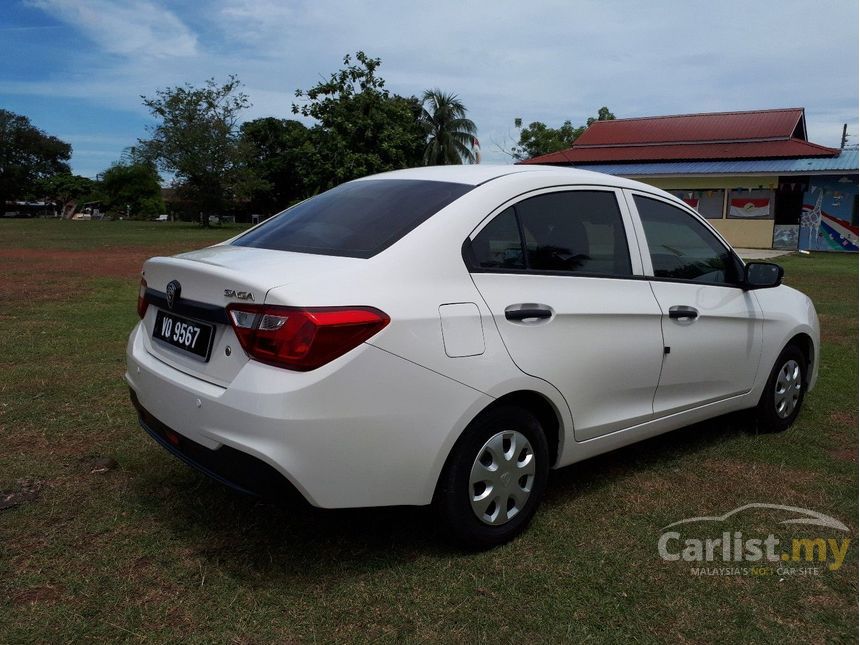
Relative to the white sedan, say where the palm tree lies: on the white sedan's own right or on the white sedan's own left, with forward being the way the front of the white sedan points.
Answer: on the white sedan's own left

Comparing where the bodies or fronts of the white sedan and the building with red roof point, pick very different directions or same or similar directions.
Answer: very different directions

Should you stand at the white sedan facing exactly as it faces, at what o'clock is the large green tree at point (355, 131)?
The large green tree is roughly at 10 o'clock from the white sedan.

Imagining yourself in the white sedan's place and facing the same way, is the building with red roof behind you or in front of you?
in front

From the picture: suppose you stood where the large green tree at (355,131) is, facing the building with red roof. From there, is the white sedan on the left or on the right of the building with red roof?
right

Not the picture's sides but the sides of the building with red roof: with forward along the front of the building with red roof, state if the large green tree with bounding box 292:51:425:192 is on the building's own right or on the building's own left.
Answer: on the building's own right

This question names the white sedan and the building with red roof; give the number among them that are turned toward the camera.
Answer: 1

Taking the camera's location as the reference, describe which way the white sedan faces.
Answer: facing away from the viewer and to the right of the viewer

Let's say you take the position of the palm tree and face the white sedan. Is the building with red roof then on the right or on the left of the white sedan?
left

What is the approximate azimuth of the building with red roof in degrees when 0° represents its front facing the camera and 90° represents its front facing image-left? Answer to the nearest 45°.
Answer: approximately 0°

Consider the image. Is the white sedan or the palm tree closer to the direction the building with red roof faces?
the white sedan

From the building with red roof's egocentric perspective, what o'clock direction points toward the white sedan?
The white sedan is roughly at 12 o'clock from the building with red roof.
